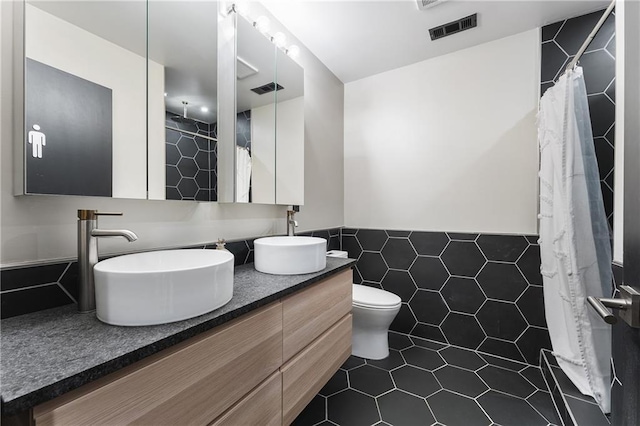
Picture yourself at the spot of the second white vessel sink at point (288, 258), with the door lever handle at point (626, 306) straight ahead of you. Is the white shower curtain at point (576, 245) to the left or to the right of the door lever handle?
left

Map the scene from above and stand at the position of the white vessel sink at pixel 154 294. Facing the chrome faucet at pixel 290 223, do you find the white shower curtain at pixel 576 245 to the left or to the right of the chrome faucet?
right

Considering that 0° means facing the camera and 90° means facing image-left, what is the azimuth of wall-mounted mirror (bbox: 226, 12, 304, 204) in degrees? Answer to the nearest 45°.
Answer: approximately 315°

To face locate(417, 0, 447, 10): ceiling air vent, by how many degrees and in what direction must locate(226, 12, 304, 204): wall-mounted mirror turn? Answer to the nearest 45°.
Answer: approximately 45° to its left

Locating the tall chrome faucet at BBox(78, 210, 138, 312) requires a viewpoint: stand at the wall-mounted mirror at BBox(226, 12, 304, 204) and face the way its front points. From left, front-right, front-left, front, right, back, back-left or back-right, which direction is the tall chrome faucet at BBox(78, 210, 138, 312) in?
right

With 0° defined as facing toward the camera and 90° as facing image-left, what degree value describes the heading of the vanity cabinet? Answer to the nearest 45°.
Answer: approximately 315°

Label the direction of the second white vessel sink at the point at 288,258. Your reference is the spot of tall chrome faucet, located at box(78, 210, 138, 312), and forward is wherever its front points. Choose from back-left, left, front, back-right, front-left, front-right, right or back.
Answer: front-left

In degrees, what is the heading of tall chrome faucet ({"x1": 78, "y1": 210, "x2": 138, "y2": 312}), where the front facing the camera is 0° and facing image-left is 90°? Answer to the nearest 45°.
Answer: approximately 315°
